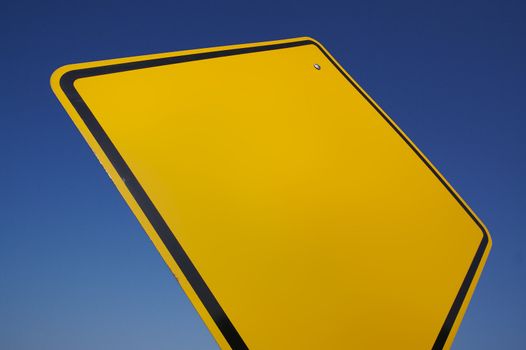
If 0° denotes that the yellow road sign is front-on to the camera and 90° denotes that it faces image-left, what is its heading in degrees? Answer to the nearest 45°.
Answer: approximately 315°
